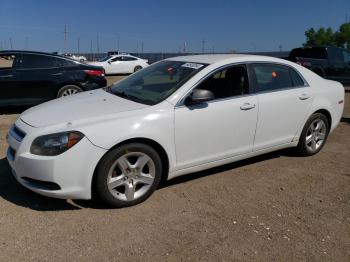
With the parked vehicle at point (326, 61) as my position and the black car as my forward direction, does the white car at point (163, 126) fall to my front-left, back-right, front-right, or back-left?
front-left

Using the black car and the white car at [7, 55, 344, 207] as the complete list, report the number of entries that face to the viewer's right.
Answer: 0

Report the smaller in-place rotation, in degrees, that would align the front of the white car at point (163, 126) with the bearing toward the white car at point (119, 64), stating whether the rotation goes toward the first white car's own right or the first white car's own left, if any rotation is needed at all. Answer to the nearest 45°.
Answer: approximately 135° to the first white car's own right

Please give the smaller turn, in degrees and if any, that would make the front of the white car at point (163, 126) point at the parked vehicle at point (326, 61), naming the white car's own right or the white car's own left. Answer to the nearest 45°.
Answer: approximately 180°

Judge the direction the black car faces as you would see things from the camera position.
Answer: facing to the left of the viewer

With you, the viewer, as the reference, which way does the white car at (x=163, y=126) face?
facing the viewer and to the left of the viewer

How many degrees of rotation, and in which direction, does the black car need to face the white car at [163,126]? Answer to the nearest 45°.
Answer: approximately 90° to its left

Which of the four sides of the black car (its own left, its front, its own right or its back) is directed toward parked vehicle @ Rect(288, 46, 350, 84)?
back

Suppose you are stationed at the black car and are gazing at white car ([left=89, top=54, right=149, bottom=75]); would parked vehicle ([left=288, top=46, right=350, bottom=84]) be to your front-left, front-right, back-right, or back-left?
front-right
